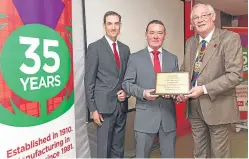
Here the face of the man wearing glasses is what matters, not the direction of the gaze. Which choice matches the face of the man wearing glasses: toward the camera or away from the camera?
toward the camera

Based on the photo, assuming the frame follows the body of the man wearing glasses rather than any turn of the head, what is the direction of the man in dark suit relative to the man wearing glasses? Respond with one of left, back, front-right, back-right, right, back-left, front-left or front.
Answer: front-right

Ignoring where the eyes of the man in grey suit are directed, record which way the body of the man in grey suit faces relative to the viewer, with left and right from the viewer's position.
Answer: facing the viewer

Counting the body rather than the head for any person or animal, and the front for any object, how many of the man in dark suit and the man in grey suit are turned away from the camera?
0

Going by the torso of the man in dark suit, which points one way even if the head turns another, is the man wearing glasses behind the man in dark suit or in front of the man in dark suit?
in front

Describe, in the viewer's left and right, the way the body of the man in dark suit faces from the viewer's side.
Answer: facing the viewer and to the right of the viewer

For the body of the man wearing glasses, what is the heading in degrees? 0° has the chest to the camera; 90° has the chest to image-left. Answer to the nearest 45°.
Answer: approximately 45°
